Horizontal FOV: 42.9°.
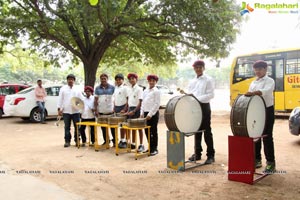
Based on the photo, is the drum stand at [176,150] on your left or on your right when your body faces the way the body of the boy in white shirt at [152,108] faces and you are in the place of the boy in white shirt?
on your left

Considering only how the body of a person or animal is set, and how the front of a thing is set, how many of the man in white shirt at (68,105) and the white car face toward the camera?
1

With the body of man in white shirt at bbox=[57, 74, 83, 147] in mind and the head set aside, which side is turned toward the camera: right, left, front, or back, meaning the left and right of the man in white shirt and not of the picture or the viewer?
front

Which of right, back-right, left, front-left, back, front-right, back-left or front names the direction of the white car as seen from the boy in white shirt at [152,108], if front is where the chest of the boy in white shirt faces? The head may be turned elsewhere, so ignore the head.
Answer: right

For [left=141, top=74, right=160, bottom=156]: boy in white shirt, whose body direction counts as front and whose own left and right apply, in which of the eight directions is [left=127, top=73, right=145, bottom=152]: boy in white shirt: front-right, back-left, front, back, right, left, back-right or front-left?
right

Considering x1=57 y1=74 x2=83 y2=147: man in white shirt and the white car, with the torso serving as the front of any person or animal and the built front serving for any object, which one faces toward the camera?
the man in white shirt

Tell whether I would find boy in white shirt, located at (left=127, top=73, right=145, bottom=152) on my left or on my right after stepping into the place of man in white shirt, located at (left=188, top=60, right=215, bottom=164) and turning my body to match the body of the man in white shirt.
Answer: on my right

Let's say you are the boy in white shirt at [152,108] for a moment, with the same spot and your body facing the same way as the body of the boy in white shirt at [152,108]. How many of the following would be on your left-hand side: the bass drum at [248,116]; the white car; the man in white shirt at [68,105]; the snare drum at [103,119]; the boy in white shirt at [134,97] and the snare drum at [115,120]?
1

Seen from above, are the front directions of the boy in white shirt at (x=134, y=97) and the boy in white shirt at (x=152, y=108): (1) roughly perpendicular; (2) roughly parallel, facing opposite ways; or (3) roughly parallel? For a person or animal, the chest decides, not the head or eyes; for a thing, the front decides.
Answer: roughly parallel

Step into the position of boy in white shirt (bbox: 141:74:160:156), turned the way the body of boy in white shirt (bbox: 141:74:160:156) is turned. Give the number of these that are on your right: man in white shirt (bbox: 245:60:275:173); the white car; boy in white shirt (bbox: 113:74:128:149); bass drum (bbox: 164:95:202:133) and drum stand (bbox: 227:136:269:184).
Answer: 2

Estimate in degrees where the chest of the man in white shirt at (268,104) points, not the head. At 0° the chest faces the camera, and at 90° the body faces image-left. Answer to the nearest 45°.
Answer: approximately 45°

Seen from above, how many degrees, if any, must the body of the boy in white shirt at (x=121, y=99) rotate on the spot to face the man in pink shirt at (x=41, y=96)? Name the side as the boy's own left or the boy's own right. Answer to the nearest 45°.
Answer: approximately 90° to the boy's own right

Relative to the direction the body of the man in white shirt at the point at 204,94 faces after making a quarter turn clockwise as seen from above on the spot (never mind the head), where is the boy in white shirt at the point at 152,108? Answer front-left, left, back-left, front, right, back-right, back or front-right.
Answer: front

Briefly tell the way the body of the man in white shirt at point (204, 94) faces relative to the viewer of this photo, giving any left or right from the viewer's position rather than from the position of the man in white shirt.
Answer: facing the viewer and to the left of the viewer
